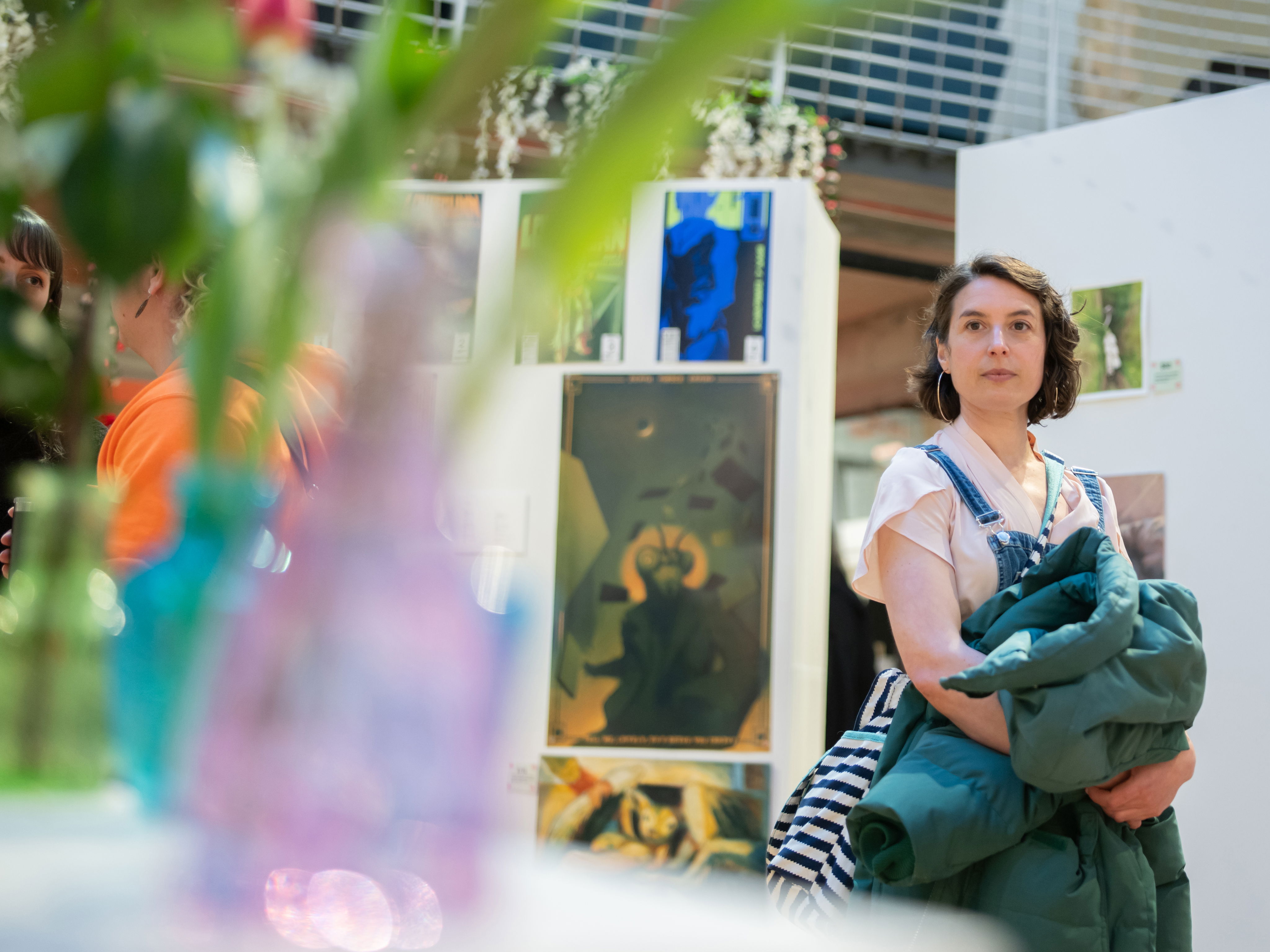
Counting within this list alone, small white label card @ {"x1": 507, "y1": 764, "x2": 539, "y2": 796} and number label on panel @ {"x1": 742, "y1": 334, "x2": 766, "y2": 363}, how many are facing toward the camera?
2

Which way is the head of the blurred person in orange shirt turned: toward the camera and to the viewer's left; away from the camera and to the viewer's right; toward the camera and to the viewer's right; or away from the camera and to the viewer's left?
away from the camera and to the viewer's left

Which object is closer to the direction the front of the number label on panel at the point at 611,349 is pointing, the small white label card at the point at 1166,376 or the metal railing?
the small white label card

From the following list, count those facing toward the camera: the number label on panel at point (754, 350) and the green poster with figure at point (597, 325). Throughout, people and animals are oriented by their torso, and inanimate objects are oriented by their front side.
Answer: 2

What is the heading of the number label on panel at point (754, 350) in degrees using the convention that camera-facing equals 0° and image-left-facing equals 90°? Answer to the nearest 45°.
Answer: approximately 0°

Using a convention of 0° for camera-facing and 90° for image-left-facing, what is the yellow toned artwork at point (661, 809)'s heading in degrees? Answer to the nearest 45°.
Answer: approximately 0°
